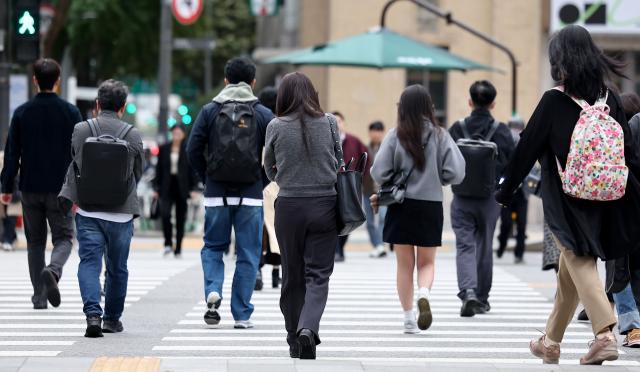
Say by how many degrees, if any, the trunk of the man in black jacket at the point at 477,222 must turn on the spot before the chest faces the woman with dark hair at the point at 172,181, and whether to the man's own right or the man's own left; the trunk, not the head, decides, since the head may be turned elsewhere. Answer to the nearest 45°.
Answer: approximately 45° to the man's own left

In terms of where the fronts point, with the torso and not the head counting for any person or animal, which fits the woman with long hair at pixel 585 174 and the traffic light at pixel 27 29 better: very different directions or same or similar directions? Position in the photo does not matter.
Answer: very different directions

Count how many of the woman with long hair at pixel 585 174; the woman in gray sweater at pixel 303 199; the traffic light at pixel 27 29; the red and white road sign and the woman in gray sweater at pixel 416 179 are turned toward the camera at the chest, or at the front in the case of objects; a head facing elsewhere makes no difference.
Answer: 2

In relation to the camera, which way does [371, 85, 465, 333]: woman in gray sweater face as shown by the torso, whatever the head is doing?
away from the camera

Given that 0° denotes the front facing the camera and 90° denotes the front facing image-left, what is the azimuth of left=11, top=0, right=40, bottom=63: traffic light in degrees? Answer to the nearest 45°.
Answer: approximately 0°

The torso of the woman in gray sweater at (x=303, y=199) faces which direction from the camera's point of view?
away from the camera

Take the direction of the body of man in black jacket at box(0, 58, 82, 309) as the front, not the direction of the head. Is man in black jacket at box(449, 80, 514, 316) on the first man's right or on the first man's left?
on the first man's right

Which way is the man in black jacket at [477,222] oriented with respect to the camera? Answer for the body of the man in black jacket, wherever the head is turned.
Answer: away from the camera

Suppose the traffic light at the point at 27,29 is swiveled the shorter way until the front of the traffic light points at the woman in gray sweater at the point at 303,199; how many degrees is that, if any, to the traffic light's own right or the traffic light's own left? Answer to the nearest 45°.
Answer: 0° — it already faces them

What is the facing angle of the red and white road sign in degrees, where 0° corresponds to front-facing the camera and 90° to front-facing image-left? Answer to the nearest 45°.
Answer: approximately 0°

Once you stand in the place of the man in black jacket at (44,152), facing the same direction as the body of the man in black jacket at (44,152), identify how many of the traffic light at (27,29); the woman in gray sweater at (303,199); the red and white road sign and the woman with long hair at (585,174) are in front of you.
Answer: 2
